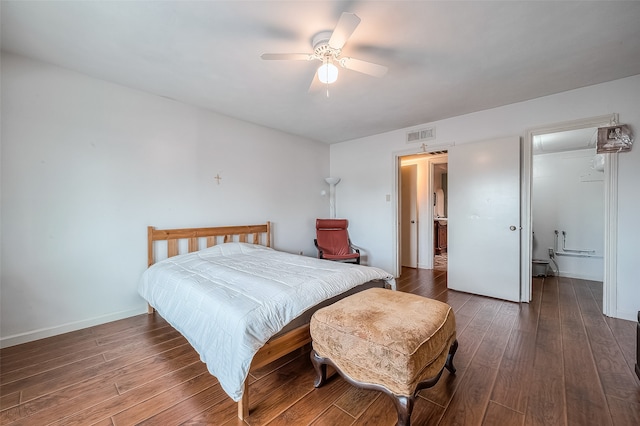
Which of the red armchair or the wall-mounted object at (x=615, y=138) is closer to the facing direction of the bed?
the wall-mounted object

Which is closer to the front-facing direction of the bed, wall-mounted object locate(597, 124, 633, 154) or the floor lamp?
the wall-mounted object

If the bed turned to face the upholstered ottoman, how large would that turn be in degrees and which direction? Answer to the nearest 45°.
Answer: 0° — it already faces it

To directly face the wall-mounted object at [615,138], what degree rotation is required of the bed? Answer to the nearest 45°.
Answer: approximately 45° to its left

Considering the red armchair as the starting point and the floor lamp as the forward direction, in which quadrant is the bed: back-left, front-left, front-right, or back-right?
back-left

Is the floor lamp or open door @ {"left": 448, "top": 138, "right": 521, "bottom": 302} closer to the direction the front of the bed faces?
the open door

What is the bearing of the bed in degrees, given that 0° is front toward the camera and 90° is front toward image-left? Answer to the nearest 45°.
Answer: approximately 315°

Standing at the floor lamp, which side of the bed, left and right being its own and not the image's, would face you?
left

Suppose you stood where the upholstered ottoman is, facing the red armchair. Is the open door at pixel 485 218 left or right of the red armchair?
right

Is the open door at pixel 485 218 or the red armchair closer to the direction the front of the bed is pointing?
the open door

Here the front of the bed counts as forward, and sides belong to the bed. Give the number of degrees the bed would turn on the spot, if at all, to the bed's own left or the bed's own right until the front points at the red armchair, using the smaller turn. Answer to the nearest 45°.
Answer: approximately 90° to the bed's own left
